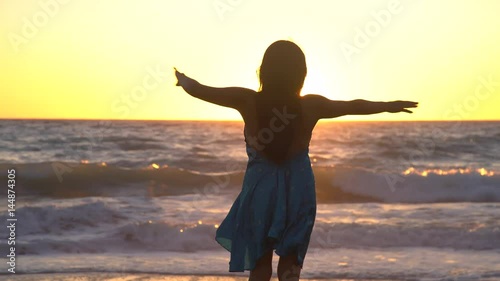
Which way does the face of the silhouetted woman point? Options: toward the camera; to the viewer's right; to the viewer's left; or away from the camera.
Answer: away from the camera

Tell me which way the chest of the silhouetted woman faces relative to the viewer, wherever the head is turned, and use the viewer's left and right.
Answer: facing away from the viewer
